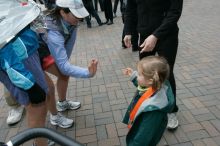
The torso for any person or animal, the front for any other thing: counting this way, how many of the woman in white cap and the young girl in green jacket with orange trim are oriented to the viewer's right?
1

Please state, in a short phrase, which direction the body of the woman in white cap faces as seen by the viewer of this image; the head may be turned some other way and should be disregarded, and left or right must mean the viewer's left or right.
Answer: facing to the right of the viewer

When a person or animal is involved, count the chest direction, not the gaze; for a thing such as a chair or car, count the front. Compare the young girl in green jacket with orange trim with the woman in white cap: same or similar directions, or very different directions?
very different directions

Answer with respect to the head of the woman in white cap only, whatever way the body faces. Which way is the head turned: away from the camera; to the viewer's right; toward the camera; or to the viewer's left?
to the viewer's right

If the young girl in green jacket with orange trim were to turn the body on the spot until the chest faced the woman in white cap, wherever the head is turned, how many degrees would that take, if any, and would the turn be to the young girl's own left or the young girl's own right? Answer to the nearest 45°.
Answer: approximately 45° to the young girl's own right

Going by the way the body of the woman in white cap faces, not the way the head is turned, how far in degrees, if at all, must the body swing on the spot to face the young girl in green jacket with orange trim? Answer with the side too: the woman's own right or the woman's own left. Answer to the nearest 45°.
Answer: approximately 45° to the woman's own right

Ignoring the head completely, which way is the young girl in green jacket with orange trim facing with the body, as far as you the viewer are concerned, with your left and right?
facing to the left of the viewer
